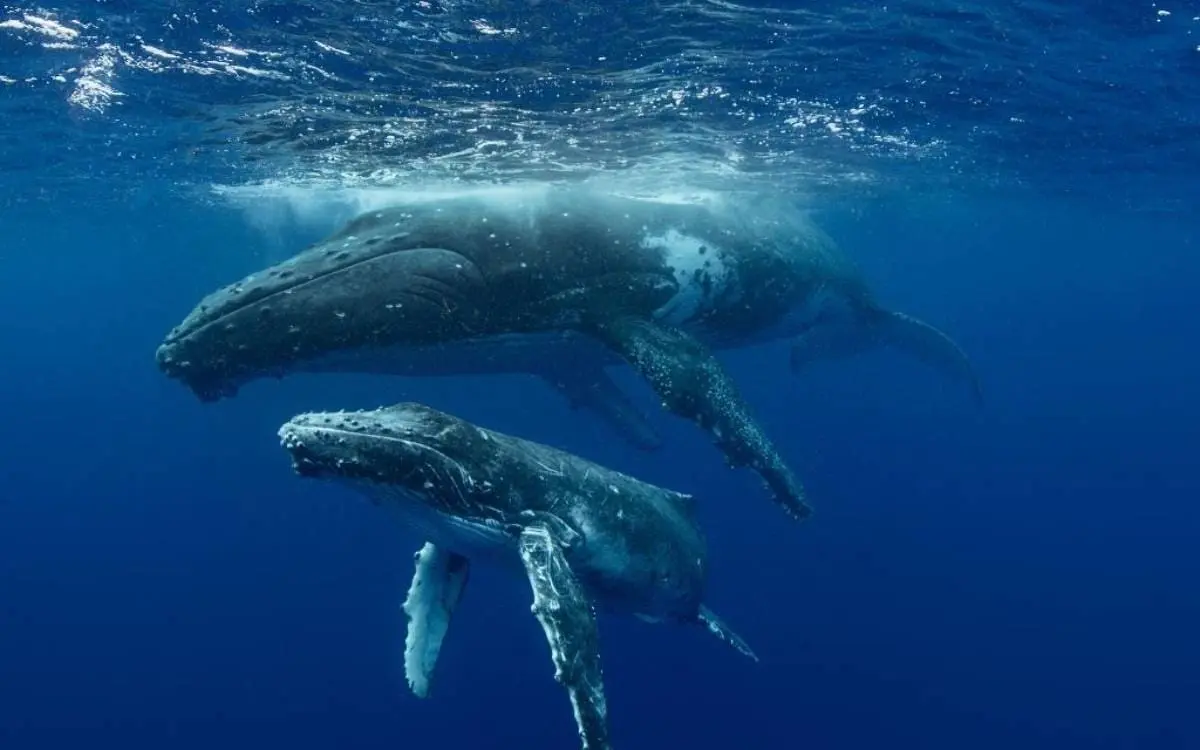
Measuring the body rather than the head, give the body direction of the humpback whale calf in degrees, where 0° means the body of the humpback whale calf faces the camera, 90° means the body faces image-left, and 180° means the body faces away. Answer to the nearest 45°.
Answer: approximately 45°

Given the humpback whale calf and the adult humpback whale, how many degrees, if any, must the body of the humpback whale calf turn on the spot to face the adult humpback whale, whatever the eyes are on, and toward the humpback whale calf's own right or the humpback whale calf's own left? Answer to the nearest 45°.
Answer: approximately 135° to the humpback whale calf's own right
